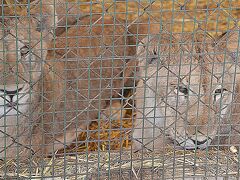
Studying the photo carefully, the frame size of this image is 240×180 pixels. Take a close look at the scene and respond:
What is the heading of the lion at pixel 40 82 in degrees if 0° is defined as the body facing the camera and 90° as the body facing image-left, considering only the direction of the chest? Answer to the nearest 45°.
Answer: approximately 45°

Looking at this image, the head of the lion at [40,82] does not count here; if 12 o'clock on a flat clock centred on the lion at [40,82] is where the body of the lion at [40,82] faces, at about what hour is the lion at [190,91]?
the lion at [190,91] is roughly at 8 o'clock from the lion at [40,82].
